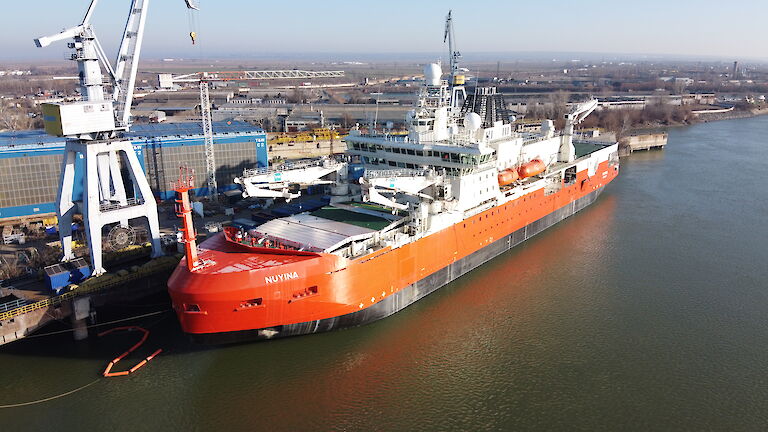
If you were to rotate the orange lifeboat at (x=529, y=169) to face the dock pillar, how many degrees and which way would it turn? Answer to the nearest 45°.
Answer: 0° — it already faces it

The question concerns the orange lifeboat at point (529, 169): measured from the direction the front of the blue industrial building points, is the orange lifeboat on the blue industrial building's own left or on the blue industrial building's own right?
on the blue industrial building's own left

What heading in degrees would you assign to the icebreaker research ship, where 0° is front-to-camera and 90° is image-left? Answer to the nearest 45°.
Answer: approximately 45°

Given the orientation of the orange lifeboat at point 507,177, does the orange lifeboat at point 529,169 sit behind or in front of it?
behind

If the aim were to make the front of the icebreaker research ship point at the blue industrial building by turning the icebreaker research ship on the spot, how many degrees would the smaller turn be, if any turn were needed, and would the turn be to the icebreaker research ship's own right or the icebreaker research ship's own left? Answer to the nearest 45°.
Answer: approximately 90° to the icebreaker research ship's own right

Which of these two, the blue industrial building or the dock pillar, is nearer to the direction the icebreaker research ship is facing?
the dock pillar

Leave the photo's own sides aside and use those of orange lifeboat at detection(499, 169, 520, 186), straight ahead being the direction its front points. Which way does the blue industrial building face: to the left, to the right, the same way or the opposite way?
to the left

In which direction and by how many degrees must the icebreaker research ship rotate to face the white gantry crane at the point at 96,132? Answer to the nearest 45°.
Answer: approximately 45° to its right

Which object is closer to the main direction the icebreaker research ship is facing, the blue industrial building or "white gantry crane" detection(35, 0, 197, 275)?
the white gantry crane
